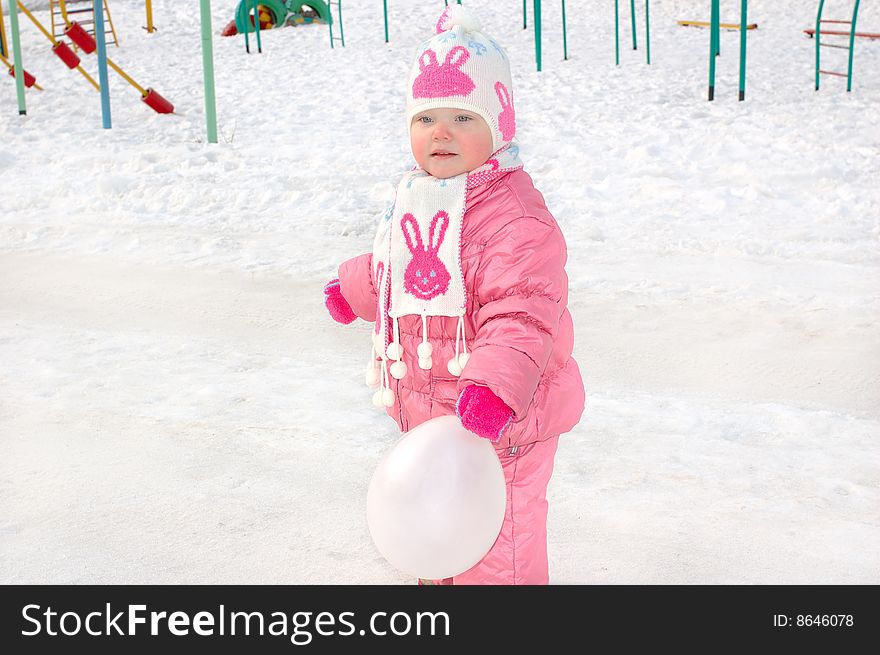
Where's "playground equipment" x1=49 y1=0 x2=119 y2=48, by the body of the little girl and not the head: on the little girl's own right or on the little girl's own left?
on the little girl's own right

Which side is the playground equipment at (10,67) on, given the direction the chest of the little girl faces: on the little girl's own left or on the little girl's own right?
on the little girl's own right

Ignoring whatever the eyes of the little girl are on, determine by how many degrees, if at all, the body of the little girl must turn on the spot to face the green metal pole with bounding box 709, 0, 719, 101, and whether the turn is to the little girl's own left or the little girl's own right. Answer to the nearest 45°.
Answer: approximately 135° to the little girl's own right

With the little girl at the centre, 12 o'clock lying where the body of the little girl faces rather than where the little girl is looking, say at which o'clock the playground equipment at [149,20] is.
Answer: The playground equipment is roughly at 4 o'clock from the little girl.

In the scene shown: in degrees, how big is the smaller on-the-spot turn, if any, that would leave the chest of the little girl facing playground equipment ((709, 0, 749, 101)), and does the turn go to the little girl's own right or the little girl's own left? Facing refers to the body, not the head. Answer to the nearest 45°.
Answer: approximately 135° to the little girl's own right

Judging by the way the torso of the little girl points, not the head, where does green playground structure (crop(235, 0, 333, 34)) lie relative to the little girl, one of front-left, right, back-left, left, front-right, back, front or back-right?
back-right

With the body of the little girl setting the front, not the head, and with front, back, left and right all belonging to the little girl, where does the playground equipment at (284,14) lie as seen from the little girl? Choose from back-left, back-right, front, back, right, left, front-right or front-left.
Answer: back-right

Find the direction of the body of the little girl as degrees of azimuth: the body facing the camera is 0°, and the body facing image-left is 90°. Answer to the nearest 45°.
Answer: approximately 45°

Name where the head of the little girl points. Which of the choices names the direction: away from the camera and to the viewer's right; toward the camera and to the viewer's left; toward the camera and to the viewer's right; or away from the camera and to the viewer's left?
toward the camera and to the viewer's left

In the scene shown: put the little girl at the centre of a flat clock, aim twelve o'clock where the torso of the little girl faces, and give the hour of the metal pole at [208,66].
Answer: The metal pole is roughly at 4 o'clock from the little girl.

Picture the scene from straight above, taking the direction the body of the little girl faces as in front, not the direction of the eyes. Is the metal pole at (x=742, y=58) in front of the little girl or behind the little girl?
behind
